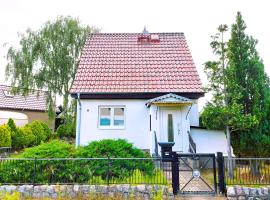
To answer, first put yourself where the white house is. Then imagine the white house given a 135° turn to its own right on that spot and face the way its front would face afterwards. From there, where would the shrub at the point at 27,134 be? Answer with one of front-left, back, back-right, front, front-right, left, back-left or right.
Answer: front

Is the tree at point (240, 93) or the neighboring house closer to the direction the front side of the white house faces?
the tree

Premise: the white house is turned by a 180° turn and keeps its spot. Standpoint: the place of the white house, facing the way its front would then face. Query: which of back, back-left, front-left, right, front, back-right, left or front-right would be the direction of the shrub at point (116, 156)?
back

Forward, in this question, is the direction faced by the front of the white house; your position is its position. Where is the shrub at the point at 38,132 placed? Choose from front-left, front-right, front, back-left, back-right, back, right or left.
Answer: back-right

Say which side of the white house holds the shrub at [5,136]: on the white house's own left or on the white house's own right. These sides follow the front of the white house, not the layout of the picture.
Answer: on the white house's own right

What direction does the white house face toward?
toward the camera

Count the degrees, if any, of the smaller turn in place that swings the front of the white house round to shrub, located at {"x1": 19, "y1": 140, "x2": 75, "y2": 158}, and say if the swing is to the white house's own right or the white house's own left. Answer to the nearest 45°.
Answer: approximately 45° to the white house's own right

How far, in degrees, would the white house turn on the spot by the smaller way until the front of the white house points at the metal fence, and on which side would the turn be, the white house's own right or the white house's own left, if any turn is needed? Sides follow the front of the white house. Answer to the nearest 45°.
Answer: approximately 45° to the white house's own left
